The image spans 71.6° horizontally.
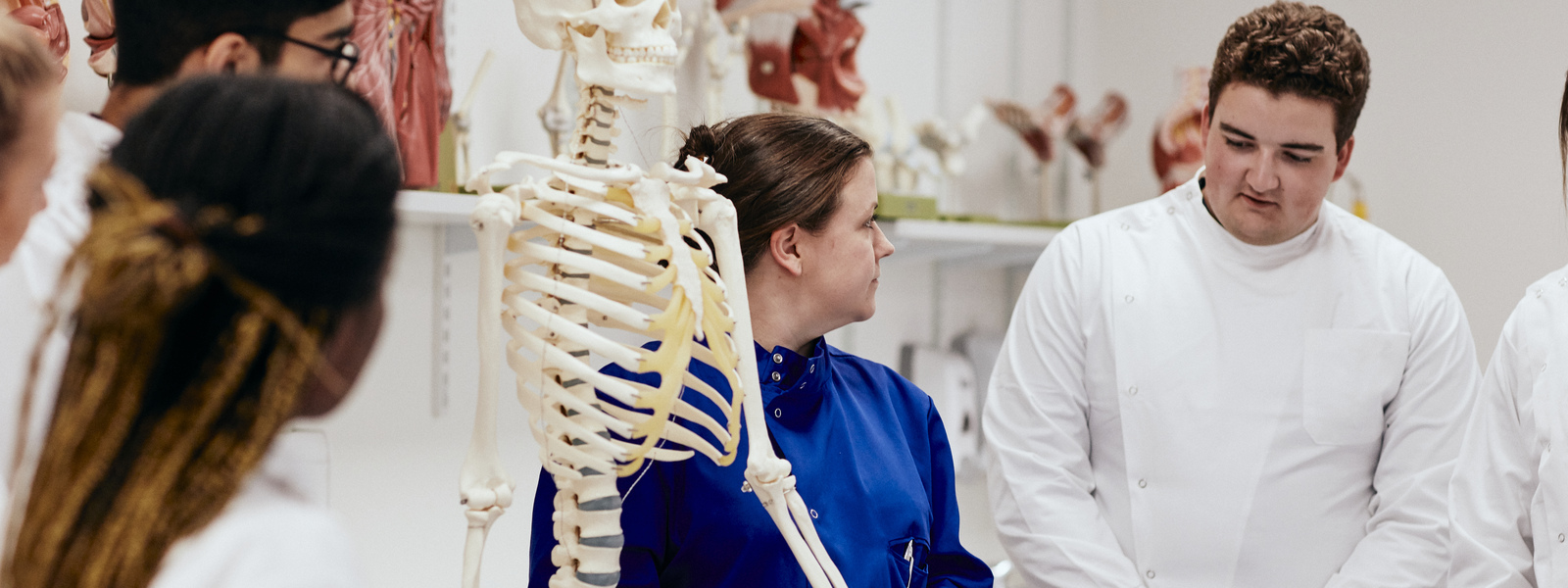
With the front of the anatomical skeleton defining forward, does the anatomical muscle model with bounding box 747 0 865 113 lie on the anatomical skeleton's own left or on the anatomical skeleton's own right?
on the anatomical skeleton's own left

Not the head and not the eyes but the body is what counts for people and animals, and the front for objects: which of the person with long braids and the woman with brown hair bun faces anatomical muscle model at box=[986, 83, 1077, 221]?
the person with long braids

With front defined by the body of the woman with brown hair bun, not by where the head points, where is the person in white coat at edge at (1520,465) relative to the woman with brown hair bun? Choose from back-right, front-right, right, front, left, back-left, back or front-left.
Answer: front-left

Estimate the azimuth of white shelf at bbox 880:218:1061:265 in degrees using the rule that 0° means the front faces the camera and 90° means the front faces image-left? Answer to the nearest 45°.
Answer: approximately 0°

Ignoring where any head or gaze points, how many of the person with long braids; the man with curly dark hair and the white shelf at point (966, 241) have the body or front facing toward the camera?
2

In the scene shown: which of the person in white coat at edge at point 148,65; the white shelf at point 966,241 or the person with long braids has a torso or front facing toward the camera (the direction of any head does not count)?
the white shelf

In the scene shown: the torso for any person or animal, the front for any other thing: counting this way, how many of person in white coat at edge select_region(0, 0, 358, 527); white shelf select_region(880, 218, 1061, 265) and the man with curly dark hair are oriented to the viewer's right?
1

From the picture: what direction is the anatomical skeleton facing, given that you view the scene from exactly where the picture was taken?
facing the viewer and to the right of the viewer

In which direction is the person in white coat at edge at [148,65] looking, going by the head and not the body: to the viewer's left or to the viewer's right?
to the viewer's right

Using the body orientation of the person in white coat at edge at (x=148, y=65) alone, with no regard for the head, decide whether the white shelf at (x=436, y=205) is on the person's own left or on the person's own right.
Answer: on the person's own left

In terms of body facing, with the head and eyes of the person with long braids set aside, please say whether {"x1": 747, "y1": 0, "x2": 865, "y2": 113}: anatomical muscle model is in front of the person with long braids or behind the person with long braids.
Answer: in front

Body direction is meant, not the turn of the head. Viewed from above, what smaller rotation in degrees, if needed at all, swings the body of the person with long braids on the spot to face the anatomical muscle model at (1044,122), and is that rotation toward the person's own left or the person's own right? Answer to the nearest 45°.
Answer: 0° — they already face it

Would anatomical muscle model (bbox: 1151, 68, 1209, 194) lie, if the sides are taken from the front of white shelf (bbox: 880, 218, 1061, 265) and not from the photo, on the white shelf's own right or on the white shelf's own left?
on the white shelf's own left

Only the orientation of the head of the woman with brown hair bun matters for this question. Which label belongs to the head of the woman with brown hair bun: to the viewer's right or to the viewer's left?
to the viewer's right

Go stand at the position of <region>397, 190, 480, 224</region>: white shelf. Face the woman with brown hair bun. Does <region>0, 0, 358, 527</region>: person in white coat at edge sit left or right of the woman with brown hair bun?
right
